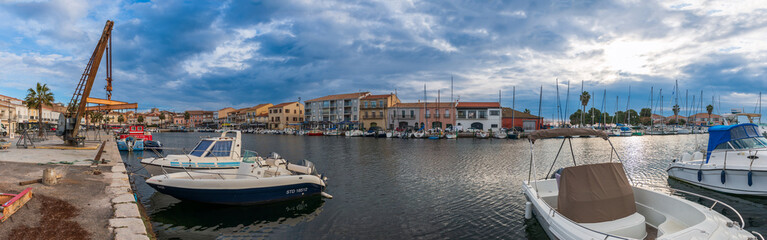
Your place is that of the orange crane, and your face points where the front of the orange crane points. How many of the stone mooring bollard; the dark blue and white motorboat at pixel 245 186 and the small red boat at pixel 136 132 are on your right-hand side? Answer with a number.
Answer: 2

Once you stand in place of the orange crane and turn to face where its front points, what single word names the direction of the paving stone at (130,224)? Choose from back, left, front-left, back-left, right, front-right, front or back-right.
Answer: right

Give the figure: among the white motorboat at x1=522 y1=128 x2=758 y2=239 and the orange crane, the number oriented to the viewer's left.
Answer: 0

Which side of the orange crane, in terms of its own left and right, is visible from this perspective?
right
